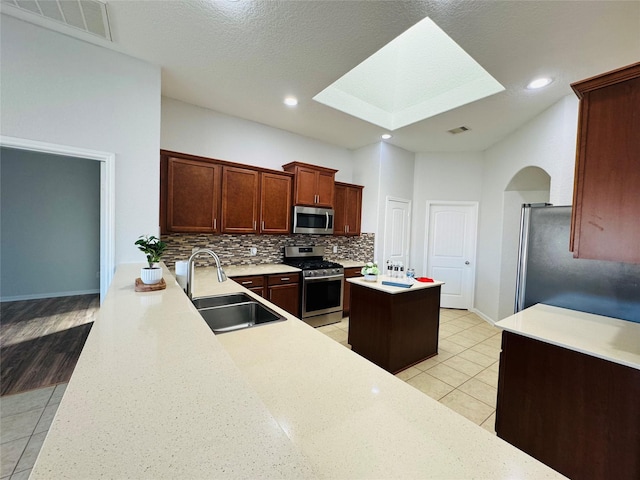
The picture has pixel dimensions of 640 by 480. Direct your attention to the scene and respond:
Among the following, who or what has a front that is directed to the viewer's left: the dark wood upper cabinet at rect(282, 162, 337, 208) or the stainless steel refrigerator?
the stainless steel refrigerator

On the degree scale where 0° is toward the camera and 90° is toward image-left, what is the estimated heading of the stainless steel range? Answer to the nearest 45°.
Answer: approximately 315°

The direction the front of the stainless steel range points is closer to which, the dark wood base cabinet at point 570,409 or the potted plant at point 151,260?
the dark wood base cabinet

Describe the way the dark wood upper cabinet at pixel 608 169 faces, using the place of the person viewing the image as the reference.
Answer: facing to the left of the viewer

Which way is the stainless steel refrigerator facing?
to the viewer's left

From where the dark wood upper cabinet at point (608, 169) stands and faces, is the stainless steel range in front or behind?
in front

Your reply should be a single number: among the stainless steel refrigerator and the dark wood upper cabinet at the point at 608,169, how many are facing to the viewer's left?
2

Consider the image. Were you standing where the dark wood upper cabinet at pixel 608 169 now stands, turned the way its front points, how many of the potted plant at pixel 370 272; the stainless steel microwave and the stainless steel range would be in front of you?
3

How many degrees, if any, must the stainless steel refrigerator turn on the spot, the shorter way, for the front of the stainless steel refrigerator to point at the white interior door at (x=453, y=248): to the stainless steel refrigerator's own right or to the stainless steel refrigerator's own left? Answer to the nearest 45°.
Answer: approximately 45° to the stainless steel refrigerator's own right

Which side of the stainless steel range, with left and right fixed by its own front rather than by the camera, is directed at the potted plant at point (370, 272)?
front
